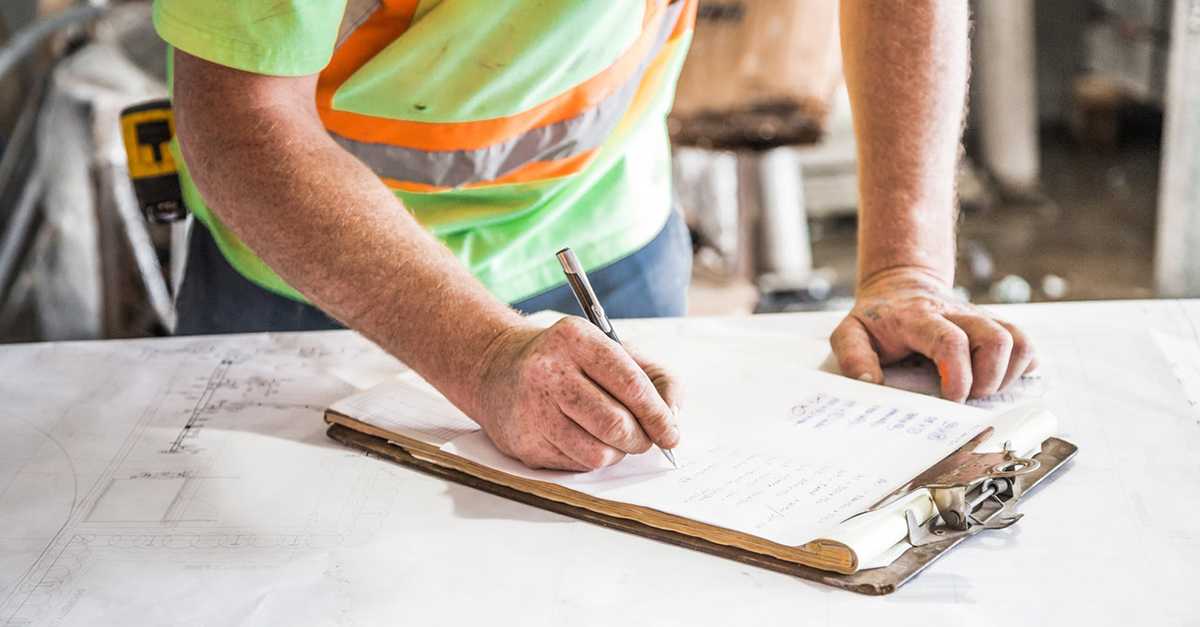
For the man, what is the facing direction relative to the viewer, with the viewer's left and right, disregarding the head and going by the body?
facing the viewer and to the right of the viewer

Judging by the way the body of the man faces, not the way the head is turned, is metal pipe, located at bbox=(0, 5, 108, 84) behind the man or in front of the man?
behind
